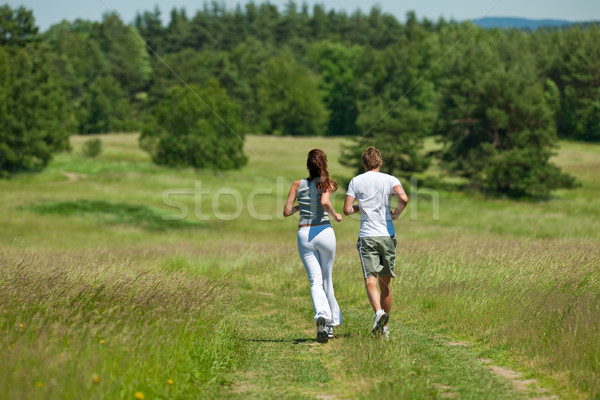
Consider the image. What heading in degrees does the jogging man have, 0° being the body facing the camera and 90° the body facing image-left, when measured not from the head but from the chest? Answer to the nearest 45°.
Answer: approximately 180°

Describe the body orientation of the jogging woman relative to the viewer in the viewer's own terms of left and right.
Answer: facing away from the viewer

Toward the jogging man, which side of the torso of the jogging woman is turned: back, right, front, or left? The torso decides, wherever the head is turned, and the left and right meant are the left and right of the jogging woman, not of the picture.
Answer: right

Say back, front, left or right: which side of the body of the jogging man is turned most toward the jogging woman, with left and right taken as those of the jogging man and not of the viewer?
left

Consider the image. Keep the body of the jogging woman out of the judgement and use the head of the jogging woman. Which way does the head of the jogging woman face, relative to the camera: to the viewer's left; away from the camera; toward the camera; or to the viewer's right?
away from the camera

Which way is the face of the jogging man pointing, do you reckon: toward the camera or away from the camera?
away from the camera
